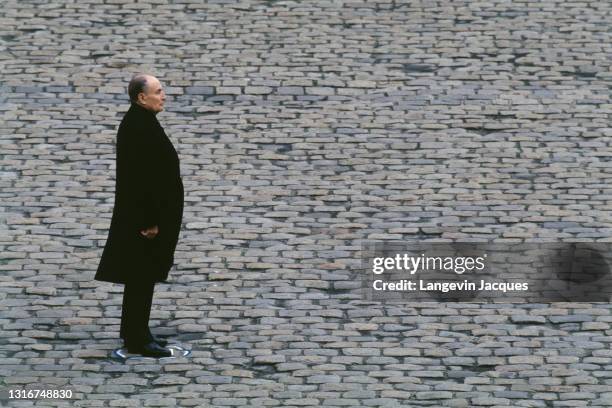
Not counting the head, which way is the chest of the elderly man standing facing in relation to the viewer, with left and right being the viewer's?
facing to the right of the viewer

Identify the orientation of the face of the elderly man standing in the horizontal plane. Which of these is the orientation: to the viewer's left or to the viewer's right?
to the viewer's right
